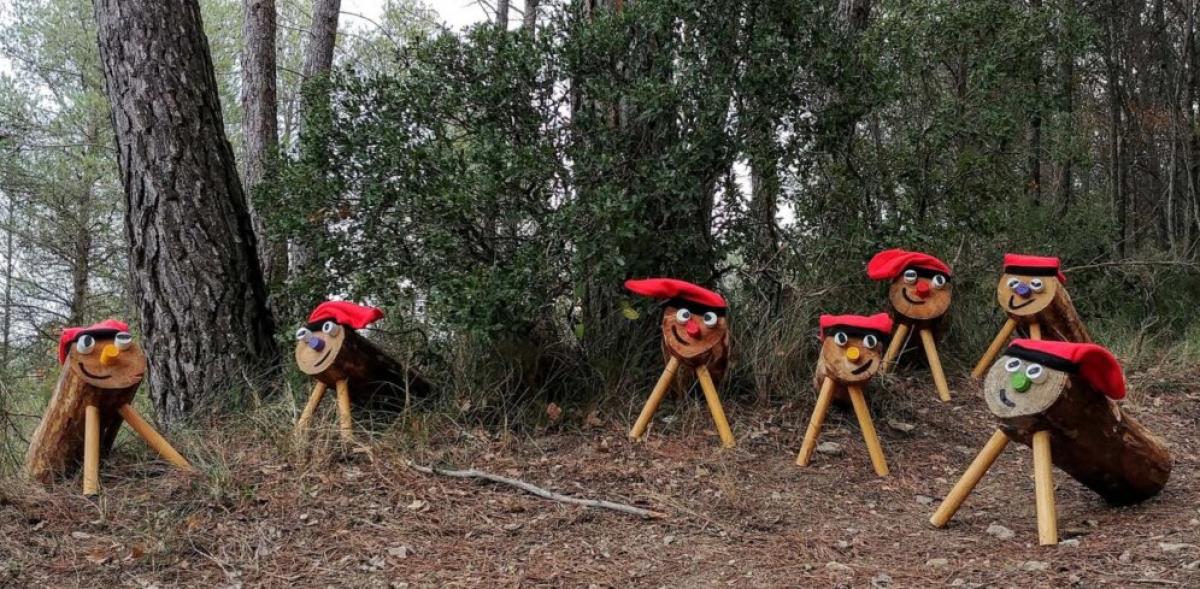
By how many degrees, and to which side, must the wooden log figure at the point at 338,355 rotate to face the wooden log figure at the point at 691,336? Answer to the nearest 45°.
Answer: approximately 135° to its left

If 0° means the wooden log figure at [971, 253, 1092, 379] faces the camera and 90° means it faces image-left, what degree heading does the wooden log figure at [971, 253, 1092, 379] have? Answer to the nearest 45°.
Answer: approximately 45°

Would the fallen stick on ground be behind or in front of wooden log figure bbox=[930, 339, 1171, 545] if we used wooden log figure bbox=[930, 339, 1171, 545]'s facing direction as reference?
in front

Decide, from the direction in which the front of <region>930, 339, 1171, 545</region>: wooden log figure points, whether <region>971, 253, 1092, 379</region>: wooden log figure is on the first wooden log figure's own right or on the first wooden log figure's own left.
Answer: on the first wooden log figure's own right

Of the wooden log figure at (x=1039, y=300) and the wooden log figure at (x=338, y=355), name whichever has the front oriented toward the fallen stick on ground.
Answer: the wooden log figure at (x=1039, y=300)

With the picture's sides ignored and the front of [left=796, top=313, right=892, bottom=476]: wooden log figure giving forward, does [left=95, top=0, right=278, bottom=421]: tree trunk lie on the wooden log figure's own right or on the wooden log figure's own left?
on the wooden log figure's own right

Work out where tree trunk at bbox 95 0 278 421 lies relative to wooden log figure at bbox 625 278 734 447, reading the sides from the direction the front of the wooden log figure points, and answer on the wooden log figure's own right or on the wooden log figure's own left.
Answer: on the wooden log figure's own right

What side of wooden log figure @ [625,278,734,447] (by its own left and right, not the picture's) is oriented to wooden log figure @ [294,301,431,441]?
right

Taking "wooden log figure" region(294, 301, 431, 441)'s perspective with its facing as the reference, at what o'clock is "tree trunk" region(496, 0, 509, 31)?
The tree trunk is roughly at 5 o'clock from the wooden log figure.

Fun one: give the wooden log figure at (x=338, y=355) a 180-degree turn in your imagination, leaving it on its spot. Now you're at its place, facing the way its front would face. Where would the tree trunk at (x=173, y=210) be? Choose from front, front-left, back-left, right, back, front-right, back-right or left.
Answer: left

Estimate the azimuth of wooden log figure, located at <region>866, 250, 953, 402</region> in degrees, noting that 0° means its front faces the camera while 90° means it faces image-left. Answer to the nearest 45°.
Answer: approximately 0°

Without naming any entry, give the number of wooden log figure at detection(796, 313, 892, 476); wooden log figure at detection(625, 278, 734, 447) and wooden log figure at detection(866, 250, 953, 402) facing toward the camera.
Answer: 3

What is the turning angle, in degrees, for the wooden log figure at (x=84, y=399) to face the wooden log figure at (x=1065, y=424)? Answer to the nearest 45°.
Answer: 0° — it already faces it
